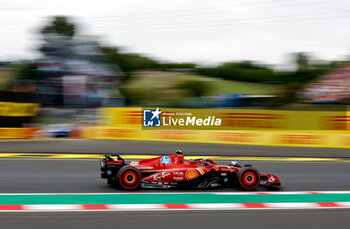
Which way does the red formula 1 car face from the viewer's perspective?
to the viewer's right
